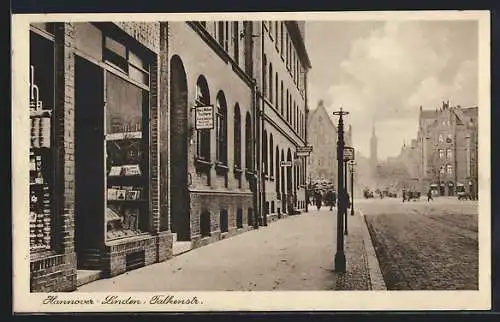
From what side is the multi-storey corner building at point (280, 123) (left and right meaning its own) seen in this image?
right

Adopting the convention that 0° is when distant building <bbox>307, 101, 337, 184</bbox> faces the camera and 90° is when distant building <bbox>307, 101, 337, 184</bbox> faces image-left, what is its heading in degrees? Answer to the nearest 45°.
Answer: approximately 0°

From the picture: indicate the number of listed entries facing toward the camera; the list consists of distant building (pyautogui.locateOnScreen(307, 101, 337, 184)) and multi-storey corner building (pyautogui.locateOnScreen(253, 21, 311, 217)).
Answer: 1

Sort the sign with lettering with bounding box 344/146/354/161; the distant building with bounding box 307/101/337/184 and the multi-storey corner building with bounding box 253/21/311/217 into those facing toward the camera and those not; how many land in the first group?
2

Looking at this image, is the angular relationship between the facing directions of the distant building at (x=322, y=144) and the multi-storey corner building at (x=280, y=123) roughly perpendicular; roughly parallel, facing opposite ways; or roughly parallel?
roughly perpendicular

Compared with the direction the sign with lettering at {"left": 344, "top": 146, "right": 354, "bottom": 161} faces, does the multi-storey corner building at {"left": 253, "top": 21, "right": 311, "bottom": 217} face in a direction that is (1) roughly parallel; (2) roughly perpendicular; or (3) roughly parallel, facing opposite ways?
roughly perpendicular
